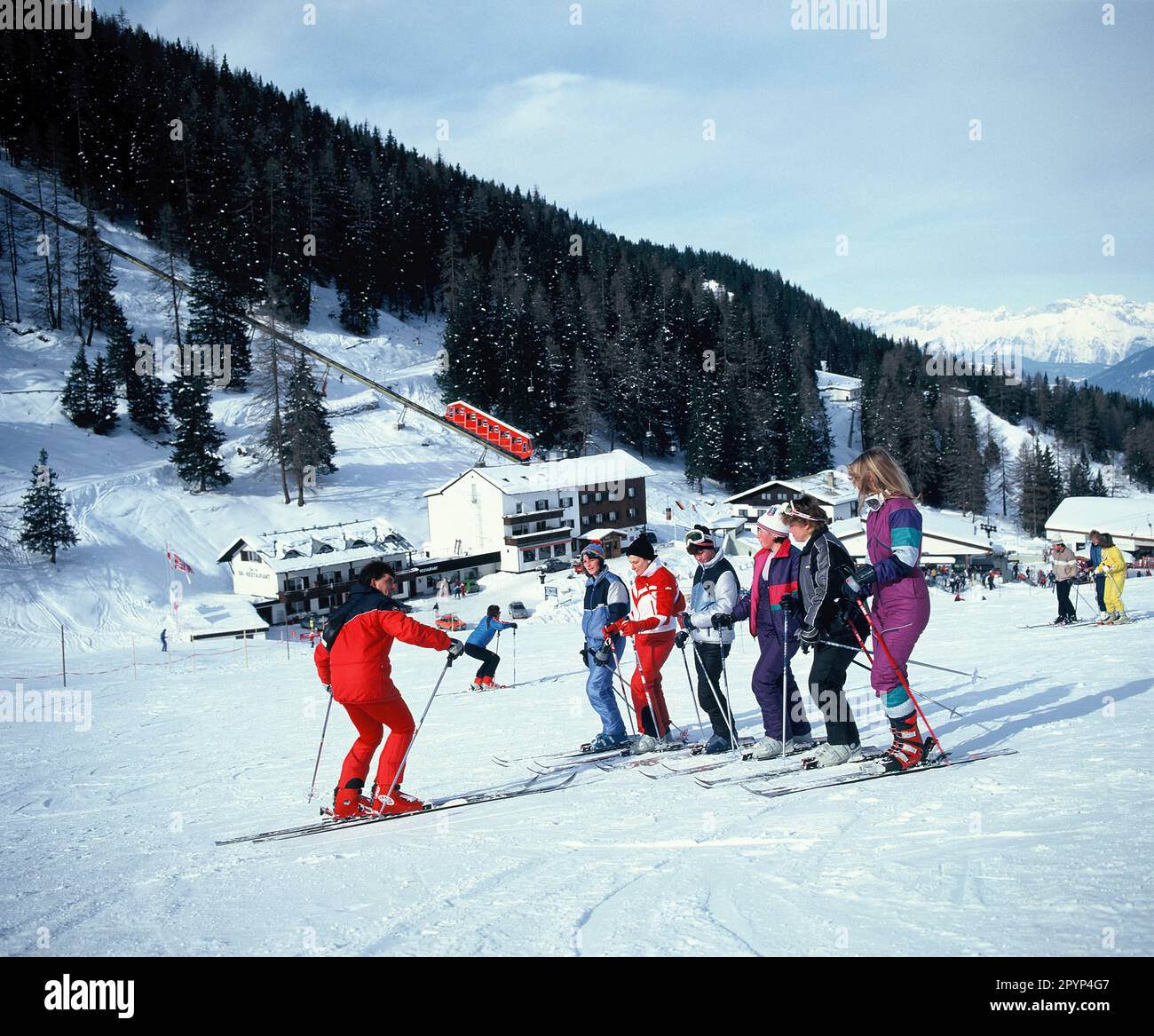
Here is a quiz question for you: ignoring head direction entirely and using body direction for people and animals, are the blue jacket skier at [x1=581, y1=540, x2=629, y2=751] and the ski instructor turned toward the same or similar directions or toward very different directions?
very different directions

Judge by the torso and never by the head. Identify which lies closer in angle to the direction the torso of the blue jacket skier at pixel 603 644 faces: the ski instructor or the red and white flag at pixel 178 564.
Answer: the ski instructor

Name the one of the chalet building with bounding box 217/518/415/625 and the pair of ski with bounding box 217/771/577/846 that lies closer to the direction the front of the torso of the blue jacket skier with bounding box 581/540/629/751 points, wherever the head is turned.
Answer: the pair of ski

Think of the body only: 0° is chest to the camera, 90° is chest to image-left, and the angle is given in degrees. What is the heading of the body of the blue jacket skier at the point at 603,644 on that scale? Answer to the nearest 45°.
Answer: approximately 45°
